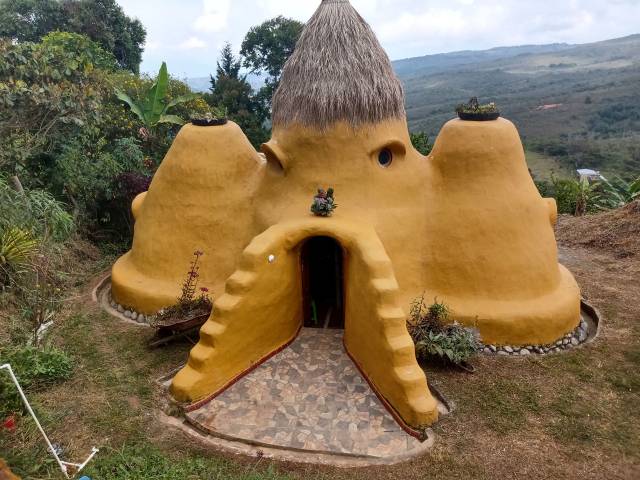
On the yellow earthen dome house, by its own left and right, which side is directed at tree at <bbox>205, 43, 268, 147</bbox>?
back

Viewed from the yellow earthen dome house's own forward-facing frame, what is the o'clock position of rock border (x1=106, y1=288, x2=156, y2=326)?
The rock border is roughly at 3 o'clock from the yellow earthen dome house.

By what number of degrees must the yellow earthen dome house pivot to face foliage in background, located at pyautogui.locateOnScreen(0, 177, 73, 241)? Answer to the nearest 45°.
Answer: approximately 90° to its right

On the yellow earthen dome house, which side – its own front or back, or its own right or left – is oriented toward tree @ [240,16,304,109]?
back

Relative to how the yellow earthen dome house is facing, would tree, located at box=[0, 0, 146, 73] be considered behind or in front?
behind

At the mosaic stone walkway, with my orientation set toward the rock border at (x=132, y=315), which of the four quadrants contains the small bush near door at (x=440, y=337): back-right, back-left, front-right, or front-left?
back-right

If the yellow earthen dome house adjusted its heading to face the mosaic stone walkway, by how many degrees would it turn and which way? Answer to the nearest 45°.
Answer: approximately 45° to its right

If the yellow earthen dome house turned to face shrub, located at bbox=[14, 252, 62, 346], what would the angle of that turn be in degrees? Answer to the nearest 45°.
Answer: approximately 90° to its right

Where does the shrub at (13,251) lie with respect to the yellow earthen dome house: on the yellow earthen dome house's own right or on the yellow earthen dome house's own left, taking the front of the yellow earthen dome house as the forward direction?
on the yellow earthen dome house's own right

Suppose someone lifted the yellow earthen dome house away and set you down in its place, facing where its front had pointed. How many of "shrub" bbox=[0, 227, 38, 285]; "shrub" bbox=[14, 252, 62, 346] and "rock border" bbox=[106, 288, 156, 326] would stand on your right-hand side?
3

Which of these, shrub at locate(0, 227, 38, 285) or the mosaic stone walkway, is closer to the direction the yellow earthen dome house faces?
the mosaic stone walkway

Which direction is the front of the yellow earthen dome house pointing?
toward the camera
